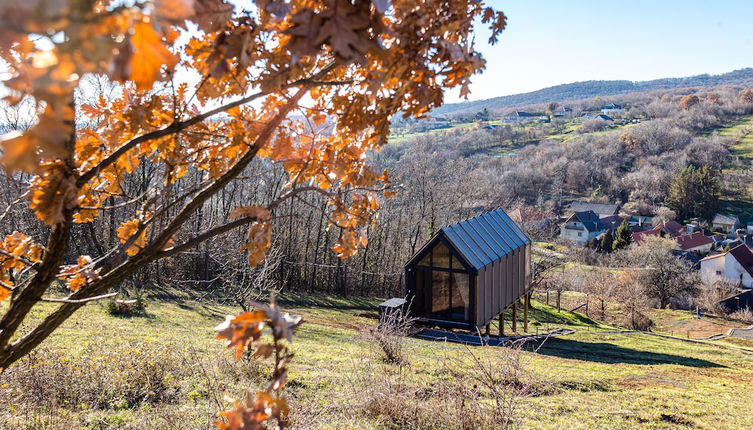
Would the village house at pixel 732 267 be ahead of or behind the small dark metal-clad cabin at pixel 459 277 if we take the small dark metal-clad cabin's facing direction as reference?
behind

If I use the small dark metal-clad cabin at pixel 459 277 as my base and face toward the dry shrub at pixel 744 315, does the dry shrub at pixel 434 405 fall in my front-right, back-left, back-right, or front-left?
back-right

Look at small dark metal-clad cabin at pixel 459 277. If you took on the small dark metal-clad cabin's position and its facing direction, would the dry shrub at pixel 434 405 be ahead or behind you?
ahead

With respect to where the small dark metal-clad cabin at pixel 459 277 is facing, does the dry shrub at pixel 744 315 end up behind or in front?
behind

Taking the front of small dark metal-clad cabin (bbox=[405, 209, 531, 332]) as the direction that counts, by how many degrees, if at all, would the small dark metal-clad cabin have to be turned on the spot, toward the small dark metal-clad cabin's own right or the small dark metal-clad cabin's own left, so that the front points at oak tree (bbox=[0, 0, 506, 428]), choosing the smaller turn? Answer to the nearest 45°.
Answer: approximately 45° to the small dark metal-clad cabin's own left

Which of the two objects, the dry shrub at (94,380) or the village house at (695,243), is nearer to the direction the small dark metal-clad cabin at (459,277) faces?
the dry shrub

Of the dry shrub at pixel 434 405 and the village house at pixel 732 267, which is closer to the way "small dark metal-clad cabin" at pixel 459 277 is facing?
the dry shrub

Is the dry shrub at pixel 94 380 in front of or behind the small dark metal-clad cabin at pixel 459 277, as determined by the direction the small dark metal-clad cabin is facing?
in front

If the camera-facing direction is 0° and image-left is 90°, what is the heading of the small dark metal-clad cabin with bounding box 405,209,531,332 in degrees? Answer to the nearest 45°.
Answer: approximately 45°

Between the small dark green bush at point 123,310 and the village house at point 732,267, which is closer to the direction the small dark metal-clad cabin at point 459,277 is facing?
the small dark green bush
